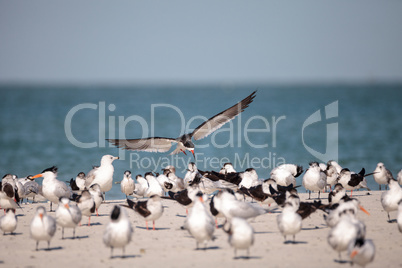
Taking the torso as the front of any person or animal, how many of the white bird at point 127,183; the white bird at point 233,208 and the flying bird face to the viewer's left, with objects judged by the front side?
1

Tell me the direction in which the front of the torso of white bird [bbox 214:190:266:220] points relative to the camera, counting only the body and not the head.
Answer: to the viewer's left

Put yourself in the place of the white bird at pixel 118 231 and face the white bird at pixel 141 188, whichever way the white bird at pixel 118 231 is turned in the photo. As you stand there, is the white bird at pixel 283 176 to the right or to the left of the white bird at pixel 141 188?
right

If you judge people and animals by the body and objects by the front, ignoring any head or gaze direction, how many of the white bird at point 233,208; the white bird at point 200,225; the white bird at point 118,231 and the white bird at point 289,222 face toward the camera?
3

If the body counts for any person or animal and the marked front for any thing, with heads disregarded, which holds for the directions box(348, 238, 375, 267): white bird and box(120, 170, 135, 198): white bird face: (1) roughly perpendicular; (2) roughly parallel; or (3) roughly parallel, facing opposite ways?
roughly perpendicular

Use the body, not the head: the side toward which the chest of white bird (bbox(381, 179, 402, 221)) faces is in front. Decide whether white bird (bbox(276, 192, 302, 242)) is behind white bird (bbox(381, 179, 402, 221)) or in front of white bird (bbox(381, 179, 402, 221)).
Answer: in front

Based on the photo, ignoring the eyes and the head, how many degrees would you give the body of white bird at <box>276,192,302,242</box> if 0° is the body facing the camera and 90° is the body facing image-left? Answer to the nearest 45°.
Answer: approximately 0°

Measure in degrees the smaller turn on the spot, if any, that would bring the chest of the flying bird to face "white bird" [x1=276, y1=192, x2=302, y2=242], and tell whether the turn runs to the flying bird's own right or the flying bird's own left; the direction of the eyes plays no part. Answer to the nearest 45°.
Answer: approximately 45° to the flying bird's own right

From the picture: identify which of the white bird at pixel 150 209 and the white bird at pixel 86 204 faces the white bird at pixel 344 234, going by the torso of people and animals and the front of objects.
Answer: the white bird at pixel 150 209

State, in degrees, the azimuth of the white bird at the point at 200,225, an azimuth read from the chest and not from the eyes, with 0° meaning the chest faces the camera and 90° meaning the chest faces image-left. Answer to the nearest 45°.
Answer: approximately 0°

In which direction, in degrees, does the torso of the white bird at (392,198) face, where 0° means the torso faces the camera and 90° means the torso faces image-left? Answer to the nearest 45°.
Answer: approximately 45°

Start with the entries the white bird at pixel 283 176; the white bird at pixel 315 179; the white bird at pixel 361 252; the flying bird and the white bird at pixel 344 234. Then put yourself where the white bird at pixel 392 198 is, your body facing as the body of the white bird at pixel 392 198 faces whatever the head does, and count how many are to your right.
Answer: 3

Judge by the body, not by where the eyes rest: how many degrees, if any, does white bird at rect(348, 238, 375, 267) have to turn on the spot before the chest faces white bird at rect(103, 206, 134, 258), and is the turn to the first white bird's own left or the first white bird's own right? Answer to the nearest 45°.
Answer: approximately 45° to the first white bird's own right

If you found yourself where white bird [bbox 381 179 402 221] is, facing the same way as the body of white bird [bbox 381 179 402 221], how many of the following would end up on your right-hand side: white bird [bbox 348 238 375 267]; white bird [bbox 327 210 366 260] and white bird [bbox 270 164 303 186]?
1
